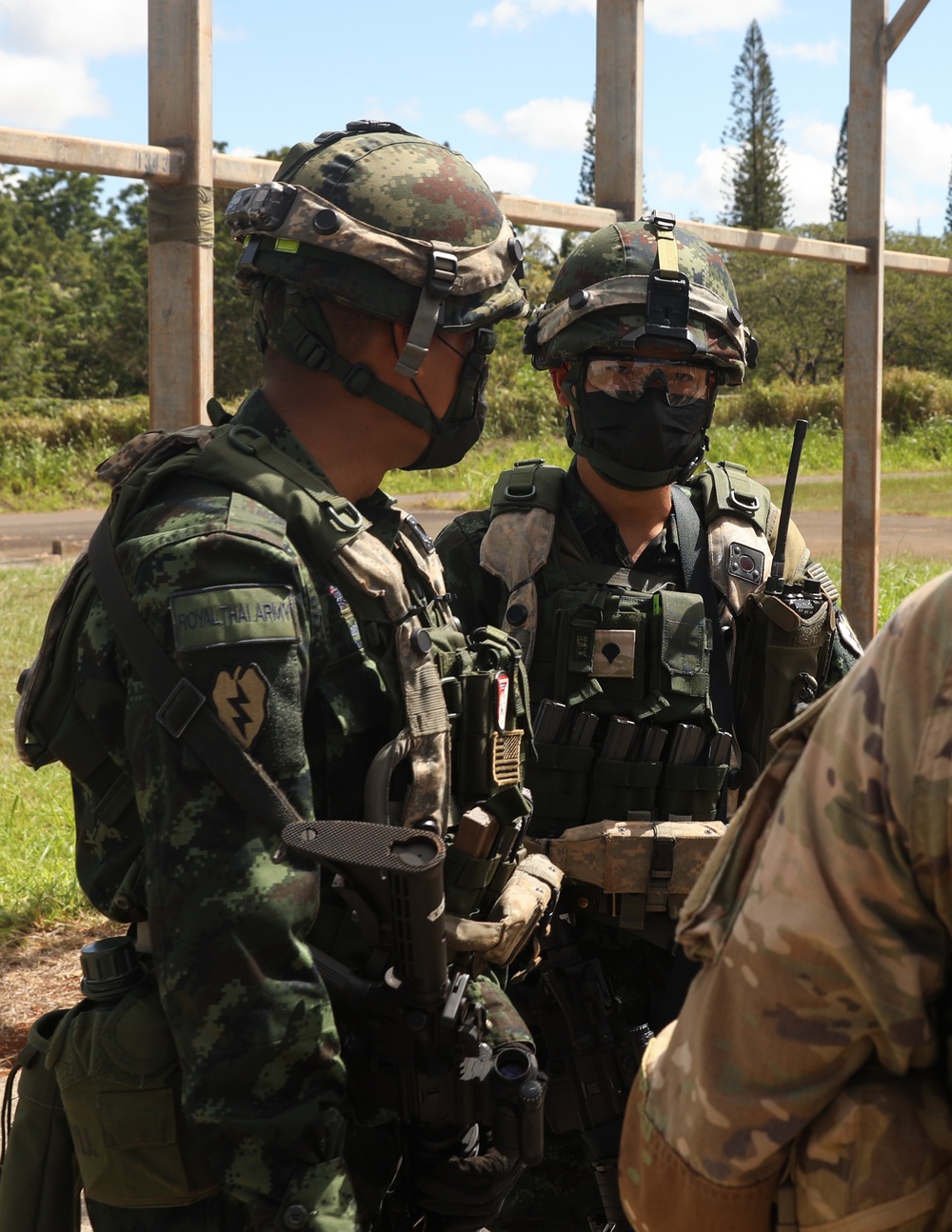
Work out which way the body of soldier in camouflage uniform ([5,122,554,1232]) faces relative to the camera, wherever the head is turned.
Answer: to the viewer's right

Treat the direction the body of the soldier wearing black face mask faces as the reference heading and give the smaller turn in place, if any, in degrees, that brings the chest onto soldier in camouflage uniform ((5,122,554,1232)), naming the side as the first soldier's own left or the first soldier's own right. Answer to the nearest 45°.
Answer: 0° — they already face them

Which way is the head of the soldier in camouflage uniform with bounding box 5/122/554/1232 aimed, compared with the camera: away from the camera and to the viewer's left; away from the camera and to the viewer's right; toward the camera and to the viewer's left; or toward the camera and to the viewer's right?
away from the camera and to the viewer's right

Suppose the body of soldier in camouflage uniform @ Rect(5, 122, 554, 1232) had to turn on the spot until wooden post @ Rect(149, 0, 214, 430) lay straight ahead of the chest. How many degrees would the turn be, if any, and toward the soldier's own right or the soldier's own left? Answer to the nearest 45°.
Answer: approximately 90° to the soldier's own left

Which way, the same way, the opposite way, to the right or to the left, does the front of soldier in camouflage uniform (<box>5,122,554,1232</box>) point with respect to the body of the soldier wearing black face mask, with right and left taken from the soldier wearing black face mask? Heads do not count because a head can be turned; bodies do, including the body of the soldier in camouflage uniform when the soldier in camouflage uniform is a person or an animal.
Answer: to the left

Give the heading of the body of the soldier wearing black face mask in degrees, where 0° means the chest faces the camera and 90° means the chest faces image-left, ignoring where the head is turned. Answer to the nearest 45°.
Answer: approximately 0°

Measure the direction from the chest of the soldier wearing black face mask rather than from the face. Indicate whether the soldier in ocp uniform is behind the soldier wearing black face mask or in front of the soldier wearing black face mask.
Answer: in front

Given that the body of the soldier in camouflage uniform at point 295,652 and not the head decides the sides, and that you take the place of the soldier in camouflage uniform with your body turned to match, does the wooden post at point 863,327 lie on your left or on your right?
on your left
